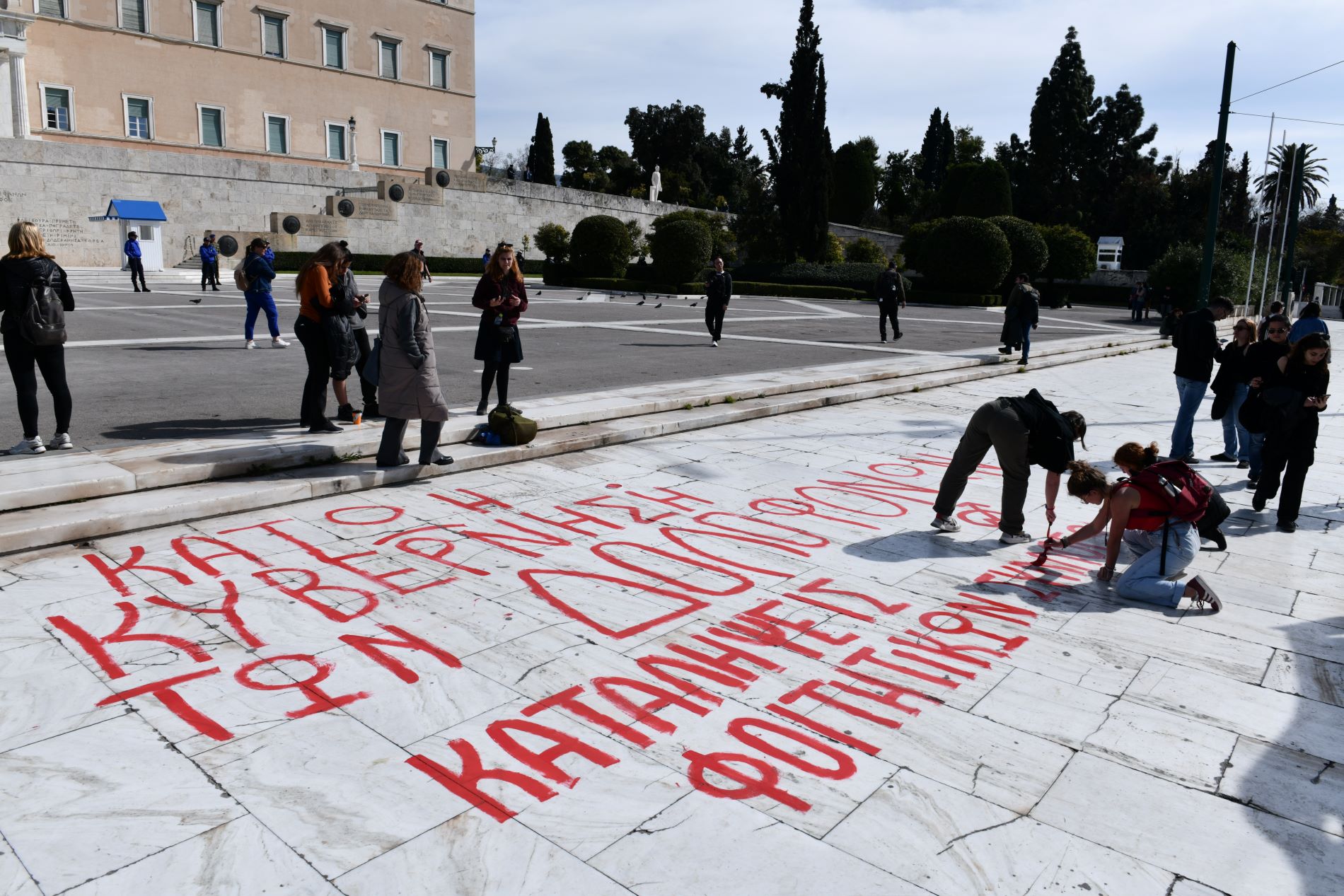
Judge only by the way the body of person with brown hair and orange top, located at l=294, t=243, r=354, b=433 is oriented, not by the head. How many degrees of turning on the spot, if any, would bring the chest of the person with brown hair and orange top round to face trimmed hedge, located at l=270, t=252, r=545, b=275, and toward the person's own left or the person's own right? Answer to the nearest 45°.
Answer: approximately 90° to the person's own left

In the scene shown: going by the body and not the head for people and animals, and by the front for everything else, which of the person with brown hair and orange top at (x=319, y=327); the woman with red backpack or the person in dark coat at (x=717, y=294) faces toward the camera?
the person in dark coat

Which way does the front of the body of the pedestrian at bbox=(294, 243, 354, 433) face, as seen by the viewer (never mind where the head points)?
to the viewer's right

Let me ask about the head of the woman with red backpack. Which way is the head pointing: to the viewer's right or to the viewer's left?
to the viewer's left

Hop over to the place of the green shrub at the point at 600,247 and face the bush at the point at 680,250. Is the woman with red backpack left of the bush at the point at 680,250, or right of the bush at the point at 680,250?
right

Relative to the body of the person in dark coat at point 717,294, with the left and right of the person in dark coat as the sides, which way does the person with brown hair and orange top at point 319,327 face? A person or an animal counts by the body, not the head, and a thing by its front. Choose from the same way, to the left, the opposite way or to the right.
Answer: to the left

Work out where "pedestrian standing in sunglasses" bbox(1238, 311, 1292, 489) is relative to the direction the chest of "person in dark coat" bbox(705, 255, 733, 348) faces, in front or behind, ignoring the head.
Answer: in front

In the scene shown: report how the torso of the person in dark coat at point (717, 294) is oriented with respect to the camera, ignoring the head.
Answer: toward the camera

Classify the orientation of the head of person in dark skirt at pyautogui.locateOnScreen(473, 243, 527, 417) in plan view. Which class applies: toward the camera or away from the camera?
toward the camera

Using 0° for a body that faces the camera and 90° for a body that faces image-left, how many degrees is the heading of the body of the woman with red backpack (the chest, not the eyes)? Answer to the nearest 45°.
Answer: approximately 90°

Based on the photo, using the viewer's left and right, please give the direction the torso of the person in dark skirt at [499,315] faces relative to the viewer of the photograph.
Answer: facing the viewer

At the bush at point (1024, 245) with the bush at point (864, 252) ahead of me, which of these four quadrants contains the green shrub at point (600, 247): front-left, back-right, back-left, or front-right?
front-left
